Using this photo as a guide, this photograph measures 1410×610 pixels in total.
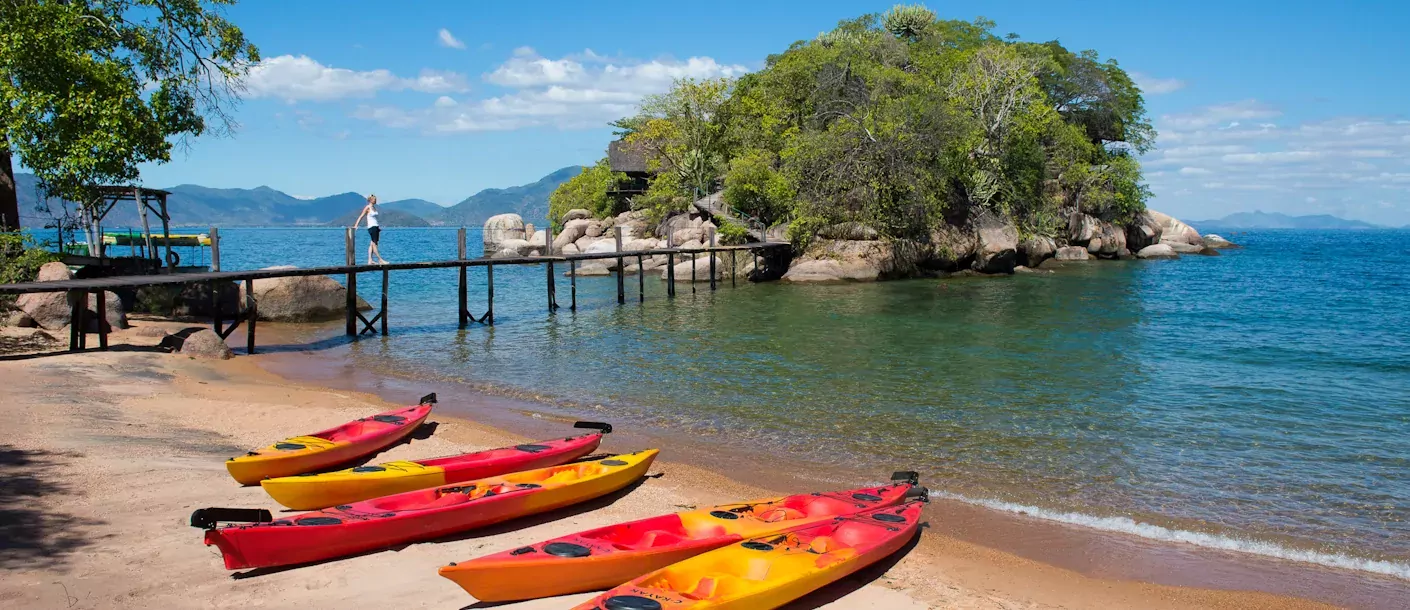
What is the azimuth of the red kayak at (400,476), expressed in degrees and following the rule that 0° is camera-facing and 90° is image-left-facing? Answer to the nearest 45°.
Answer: approximately 45°

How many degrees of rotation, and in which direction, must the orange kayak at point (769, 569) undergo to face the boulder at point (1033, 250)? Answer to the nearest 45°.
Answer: approximately 135° to its right

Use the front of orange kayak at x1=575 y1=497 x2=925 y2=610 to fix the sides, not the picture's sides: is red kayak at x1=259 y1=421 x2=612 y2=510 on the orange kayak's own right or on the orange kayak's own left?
on the orange kayak's own right

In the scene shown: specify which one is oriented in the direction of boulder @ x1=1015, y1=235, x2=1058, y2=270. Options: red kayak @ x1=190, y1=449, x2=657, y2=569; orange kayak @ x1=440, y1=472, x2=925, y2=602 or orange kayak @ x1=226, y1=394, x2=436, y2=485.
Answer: the red kayak

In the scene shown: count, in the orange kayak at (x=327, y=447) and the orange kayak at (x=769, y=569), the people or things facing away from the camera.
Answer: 0

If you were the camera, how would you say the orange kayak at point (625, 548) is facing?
facing the viewer and to the left of the viewer

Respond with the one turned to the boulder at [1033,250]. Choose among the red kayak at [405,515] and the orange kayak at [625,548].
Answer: the red kayak

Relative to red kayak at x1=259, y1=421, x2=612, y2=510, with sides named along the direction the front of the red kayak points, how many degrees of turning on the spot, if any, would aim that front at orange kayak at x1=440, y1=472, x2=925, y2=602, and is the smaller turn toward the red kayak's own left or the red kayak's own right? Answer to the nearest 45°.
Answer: approximately 90° to the red kayak's own left

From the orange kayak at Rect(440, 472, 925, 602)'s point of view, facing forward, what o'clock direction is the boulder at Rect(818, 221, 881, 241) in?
The boulder is roughly at 5 o'clock from the orange kayak.

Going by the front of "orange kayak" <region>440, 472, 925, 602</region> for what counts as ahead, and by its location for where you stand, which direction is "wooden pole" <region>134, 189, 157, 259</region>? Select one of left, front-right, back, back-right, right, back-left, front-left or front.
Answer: right

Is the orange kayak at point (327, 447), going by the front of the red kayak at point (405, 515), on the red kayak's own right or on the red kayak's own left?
on the red kayak's own left

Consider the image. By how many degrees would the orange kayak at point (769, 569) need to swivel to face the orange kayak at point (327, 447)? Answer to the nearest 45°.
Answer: approximately 90° to its right

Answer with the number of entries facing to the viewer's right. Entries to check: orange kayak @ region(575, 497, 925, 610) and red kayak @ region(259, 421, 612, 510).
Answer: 0

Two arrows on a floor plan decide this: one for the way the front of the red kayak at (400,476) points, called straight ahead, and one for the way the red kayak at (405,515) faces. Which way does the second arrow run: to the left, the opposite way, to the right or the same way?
the opposite way

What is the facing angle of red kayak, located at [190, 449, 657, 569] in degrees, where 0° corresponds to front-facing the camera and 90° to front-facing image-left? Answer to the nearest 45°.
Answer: approximately 225°
